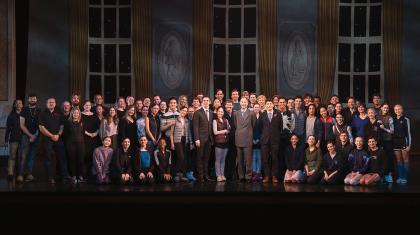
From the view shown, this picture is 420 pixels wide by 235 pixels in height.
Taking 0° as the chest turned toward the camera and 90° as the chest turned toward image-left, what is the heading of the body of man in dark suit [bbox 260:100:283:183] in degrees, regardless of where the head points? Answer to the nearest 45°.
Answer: approximately 0°

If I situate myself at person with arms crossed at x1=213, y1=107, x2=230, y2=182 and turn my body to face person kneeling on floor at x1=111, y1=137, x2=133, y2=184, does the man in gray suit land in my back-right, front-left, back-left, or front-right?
back-left

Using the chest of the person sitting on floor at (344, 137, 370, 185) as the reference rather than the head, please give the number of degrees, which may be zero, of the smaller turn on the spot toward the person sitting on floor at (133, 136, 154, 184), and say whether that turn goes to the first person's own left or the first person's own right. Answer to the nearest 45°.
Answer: approximately 45° to the first person's own right

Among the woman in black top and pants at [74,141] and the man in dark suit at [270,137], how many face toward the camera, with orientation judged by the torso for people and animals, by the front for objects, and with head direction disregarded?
2

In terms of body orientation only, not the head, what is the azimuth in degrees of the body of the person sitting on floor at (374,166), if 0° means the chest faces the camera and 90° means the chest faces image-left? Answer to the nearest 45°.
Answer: approximately 45°

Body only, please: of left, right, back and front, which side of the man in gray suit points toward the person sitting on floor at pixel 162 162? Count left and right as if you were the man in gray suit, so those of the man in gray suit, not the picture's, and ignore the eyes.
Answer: right

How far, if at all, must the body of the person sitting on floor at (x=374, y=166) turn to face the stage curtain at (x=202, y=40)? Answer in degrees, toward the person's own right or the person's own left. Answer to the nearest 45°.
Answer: approximately 90° to the person's own right

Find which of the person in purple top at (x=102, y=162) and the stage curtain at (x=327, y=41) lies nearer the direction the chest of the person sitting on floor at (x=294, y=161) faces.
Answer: the person in purple top

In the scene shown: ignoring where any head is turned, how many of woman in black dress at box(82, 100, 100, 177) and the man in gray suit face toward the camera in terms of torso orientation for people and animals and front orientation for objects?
2

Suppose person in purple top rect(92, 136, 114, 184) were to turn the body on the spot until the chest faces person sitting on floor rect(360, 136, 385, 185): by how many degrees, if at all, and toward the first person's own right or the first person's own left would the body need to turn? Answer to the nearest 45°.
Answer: approximately 45° to the first person's own left

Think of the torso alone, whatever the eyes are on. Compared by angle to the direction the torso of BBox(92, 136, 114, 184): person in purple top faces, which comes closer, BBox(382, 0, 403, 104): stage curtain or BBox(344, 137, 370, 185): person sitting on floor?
the person sitting on floor

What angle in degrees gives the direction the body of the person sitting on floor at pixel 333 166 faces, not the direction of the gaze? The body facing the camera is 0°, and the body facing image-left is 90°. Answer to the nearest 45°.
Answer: approximately 45°

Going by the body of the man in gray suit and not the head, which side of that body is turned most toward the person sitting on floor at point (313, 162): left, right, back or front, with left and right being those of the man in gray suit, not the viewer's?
left

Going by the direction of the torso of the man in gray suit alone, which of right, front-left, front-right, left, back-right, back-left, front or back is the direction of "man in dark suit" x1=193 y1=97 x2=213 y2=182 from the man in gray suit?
right

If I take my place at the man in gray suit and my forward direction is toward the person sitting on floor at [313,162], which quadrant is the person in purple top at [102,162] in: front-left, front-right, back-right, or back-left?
back-right
